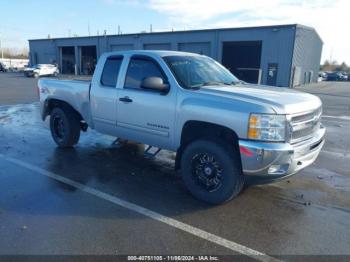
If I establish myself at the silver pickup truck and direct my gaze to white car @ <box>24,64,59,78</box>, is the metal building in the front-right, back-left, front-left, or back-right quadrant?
front-right

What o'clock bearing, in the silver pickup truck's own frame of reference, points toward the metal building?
The metal building is roughly at 8 o'clock from the silver pickup truck.

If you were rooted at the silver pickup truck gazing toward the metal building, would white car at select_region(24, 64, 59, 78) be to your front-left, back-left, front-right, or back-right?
front-left

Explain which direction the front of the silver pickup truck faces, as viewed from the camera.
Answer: facing the viewer and to the right of the viewer

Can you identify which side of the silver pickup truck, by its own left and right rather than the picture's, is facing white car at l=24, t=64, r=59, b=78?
back
